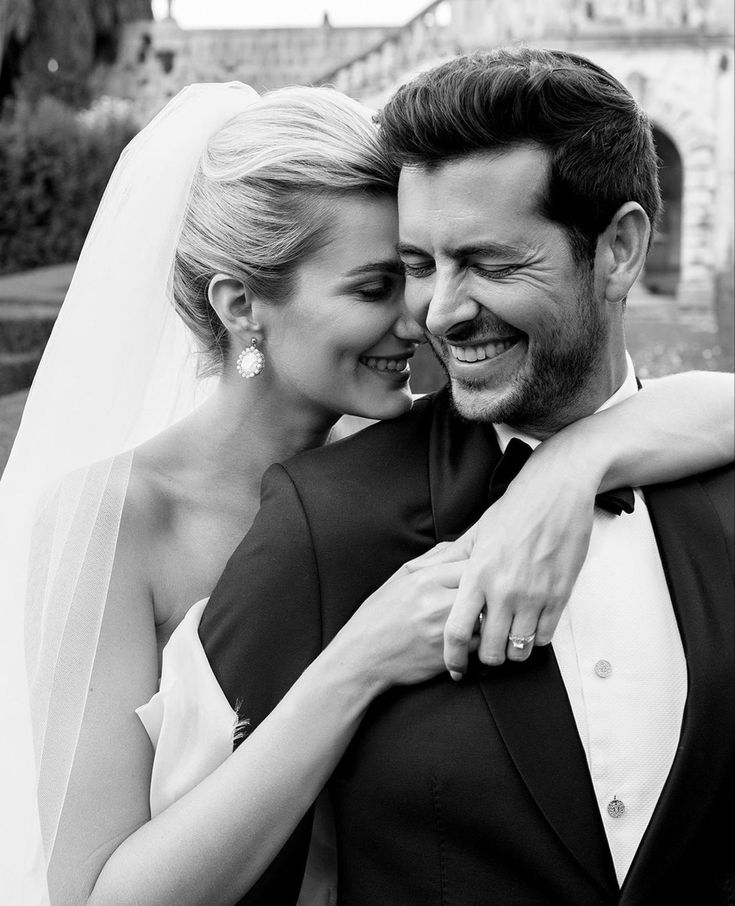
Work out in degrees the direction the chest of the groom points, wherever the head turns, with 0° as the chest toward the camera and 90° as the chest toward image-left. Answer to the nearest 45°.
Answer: approximately 0°

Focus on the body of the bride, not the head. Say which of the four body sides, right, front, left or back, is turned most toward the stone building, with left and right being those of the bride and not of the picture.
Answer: left

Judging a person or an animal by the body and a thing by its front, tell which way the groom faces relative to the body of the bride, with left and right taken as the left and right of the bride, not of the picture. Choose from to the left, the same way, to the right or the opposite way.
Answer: to the right

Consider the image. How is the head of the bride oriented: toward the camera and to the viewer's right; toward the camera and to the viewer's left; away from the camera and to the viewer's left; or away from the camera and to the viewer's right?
toward the camera and to the viewer's right

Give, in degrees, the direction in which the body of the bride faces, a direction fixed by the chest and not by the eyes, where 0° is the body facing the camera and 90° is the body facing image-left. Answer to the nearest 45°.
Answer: approximately 270°

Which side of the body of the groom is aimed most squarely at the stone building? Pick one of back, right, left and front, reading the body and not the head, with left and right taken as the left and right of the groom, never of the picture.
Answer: back
